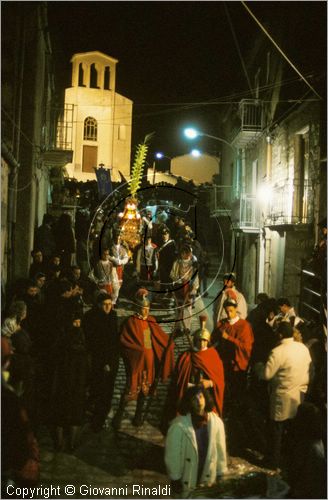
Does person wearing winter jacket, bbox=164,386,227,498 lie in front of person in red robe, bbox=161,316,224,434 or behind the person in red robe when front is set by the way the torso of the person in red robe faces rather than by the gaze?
in front

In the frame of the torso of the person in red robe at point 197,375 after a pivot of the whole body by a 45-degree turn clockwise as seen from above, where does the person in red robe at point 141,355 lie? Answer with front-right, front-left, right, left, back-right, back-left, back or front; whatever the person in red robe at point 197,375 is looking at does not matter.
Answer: right

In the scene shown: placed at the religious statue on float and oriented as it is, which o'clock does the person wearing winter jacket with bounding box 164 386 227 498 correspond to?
The person wearing winter jacket is roughly at 12 o'clock from the religious statue on float.

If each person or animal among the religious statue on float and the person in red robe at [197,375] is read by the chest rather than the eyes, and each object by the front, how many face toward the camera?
2

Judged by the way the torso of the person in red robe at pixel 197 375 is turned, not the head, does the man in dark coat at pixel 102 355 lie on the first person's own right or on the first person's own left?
on the first person's own right

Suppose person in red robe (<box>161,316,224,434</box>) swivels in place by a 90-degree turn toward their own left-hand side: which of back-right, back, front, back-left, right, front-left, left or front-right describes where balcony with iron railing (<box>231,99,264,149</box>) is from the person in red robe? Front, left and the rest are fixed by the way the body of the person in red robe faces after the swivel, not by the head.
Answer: left

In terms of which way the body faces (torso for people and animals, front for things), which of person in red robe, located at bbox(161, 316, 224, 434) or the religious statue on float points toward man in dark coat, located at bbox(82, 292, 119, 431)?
the religious statue on float

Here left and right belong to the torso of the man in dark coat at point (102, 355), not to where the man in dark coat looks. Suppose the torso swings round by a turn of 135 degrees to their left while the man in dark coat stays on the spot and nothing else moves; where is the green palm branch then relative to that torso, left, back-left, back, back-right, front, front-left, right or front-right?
front

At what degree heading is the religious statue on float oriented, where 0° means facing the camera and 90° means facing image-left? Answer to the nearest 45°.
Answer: approximately 0°

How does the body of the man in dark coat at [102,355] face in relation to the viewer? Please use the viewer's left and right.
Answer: facing the viewer and to the right of the viewer

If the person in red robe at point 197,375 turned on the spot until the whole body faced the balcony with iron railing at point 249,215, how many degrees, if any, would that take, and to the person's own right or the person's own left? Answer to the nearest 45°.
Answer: approximately 180°

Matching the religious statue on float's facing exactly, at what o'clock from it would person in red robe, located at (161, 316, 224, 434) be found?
The person in red robe is roughly at 12 o'clock from the religious statue on float.

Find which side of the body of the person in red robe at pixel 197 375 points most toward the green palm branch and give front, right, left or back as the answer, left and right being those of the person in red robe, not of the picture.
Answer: back

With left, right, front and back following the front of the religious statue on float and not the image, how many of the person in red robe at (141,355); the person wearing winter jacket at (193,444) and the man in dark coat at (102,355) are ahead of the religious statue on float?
3
